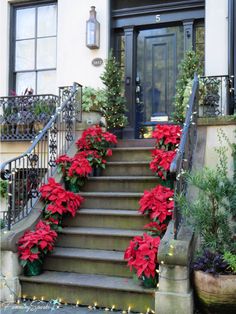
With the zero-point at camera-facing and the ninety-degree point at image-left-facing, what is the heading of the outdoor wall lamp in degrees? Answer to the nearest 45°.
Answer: approximately 0°

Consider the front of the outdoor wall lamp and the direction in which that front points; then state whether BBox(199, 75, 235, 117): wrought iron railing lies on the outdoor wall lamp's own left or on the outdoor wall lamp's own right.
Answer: on the outdoor wall lamp's own left

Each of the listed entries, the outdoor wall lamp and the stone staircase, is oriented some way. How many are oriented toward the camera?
2

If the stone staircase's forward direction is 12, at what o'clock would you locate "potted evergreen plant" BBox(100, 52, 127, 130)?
The potted evergreen plant is roughly at 6 o'clock from the stone staircase.

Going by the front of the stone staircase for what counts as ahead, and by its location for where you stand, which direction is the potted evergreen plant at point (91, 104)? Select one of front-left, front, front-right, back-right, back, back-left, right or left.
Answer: back

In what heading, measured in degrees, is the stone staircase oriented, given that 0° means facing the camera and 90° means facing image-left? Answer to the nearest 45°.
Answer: approximately 0°

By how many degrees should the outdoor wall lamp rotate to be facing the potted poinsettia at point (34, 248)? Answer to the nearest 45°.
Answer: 0° — it already faces it
